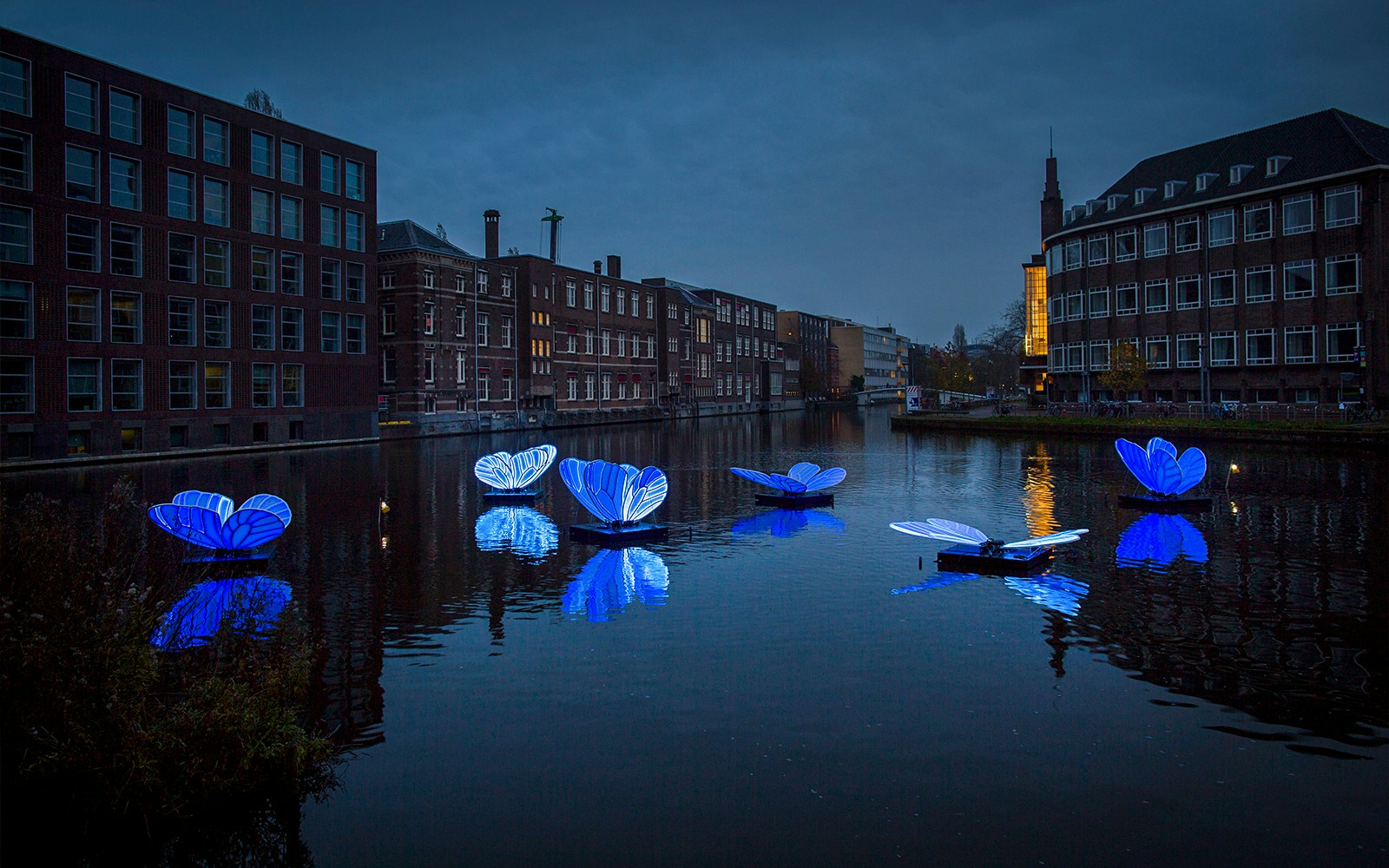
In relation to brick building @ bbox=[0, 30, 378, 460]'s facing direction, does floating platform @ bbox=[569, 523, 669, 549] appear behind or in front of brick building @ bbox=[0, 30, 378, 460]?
in front

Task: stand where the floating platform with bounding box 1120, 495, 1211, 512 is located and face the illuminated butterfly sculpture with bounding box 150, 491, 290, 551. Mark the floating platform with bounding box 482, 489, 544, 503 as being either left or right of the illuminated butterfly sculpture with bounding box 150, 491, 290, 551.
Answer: right

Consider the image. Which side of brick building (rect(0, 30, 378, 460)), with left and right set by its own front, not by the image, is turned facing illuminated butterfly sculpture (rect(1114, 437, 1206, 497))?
front

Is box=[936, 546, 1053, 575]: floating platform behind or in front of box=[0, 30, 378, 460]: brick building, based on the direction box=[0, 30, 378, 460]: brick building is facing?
in front

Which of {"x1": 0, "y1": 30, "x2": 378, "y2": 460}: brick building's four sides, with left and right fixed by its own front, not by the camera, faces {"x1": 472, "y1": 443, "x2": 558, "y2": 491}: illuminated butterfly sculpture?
front

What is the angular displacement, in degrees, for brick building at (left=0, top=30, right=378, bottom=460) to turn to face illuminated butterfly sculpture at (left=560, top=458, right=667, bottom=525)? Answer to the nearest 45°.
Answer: approximately 45° to its right

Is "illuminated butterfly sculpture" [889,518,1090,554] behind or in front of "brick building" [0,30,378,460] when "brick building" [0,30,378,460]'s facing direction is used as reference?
in front

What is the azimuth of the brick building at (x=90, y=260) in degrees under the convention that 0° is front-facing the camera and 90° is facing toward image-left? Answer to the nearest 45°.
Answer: approximately 315°
